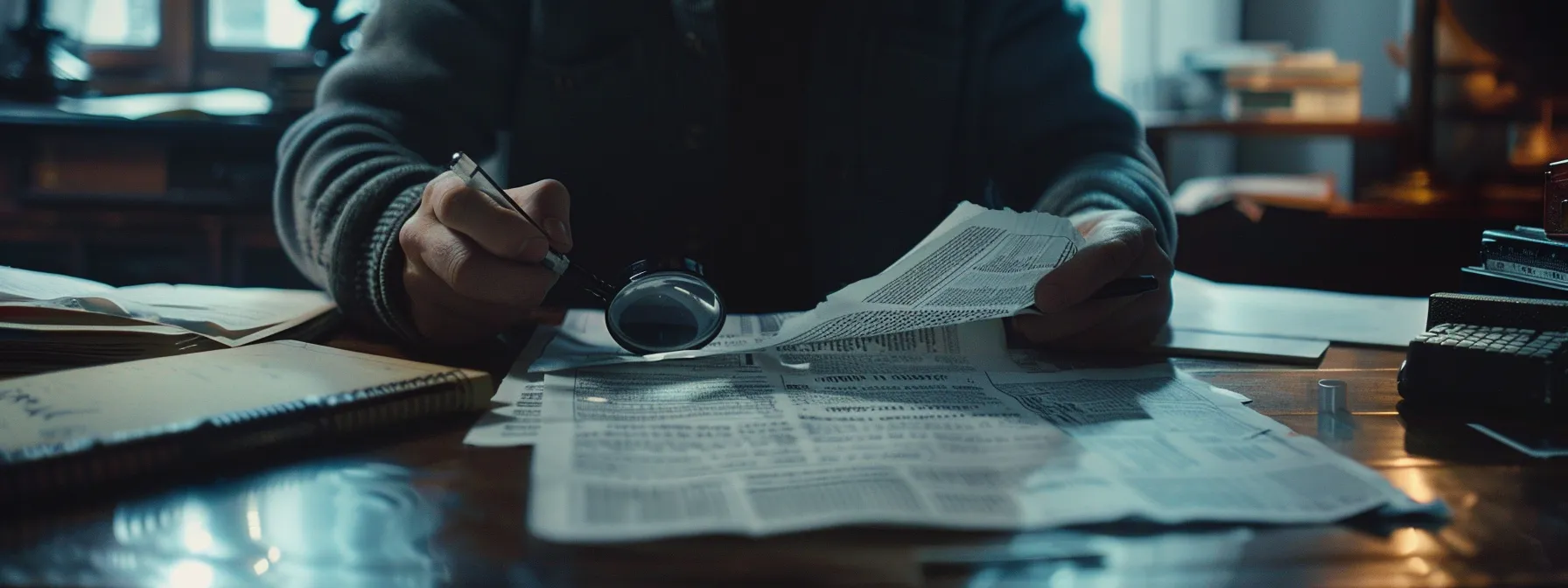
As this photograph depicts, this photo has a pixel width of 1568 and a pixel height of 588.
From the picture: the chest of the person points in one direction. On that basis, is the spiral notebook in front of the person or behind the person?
in front

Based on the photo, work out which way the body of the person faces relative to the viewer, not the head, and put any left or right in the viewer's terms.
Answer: facing the viewer

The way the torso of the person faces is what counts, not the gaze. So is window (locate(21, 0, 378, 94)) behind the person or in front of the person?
behind

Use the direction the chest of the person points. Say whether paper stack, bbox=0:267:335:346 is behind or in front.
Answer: in front

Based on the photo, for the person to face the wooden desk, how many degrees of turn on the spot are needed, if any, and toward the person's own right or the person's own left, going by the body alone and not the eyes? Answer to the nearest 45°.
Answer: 0° — they already face it

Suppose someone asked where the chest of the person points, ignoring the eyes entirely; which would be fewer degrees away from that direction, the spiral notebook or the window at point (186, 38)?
the spiral notebook

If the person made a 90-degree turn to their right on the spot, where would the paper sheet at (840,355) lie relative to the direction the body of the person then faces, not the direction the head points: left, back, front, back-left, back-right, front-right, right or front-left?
left

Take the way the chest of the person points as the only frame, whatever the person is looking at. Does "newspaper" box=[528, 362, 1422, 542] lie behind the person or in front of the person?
in front

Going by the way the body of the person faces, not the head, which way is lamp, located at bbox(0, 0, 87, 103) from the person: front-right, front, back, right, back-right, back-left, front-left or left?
back-right
